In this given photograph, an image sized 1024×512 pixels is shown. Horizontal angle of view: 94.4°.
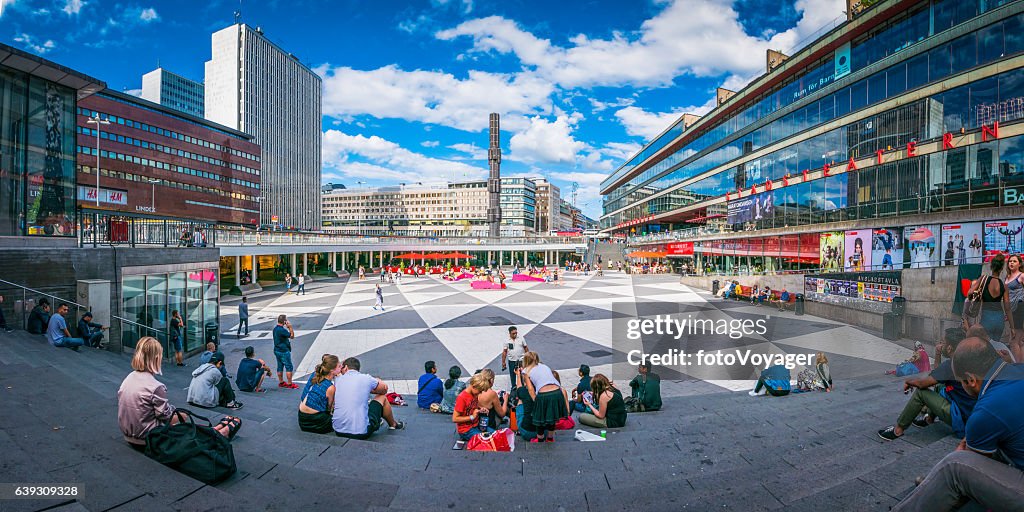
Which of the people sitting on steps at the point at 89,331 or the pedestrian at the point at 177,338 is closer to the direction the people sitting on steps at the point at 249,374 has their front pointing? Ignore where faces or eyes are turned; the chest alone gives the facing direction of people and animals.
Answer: the pedestrian

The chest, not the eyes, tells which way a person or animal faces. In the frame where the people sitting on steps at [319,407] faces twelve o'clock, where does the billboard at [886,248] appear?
The billboard is roughly at 1 o'clock from the people sitting on steps.

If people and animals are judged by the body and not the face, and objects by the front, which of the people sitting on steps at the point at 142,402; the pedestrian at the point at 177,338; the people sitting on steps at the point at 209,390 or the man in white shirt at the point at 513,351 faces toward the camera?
the man in white shirt

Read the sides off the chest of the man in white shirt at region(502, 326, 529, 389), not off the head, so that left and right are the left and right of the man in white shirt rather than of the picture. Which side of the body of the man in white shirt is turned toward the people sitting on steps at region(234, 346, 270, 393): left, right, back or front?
right

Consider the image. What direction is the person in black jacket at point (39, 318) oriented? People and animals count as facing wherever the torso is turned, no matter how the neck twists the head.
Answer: to the viewer's right

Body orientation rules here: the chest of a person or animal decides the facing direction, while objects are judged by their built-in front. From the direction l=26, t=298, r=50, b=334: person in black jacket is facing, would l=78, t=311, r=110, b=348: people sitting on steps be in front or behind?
in front

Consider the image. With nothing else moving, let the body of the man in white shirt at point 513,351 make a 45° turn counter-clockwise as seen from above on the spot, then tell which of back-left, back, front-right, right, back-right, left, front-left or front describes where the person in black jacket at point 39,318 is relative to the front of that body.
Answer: back-right

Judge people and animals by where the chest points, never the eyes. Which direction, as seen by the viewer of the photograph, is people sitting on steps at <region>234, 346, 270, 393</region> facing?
facing away from the viewer and to the right of the viewer

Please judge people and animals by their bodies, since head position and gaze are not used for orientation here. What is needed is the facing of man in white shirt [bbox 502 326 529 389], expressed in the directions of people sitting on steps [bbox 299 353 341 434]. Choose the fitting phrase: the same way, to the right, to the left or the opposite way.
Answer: the opposite way

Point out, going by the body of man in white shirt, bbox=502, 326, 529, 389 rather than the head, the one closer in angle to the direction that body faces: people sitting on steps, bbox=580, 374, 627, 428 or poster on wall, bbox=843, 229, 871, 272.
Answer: the people sitting on steps

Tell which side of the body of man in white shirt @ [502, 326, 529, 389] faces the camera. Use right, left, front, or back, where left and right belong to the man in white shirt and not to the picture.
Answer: front

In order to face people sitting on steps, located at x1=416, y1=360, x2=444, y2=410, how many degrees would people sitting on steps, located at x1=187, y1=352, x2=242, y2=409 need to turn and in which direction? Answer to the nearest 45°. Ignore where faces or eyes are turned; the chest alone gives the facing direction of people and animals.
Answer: approximately 45° to their right

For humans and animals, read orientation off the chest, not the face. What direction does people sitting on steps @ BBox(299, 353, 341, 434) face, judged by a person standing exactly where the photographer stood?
facing away from the viewer and to the right of the viewer

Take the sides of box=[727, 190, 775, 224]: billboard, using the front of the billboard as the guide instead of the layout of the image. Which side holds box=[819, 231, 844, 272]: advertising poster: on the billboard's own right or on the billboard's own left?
on the billboard's own left

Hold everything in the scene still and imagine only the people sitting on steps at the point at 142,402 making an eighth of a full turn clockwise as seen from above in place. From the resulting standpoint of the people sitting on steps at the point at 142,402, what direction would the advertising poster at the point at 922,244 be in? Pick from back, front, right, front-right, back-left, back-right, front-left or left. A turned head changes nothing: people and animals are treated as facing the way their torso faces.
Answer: front

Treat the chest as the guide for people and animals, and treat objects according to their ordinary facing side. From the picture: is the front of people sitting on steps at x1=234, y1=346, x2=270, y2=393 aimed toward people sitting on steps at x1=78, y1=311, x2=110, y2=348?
no

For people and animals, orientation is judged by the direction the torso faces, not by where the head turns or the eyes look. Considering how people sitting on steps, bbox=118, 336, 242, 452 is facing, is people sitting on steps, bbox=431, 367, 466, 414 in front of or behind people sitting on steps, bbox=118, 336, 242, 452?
in front

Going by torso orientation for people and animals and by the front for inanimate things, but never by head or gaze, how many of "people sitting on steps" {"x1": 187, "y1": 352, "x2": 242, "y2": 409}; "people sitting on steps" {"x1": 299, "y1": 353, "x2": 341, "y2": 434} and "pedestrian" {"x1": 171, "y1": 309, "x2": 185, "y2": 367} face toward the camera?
0

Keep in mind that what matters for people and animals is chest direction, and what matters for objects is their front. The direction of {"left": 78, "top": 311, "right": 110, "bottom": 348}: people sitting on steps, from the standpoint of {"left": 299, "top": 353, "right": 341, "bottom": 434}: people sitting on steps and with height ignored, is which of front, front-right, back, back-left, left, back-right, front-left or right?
left
